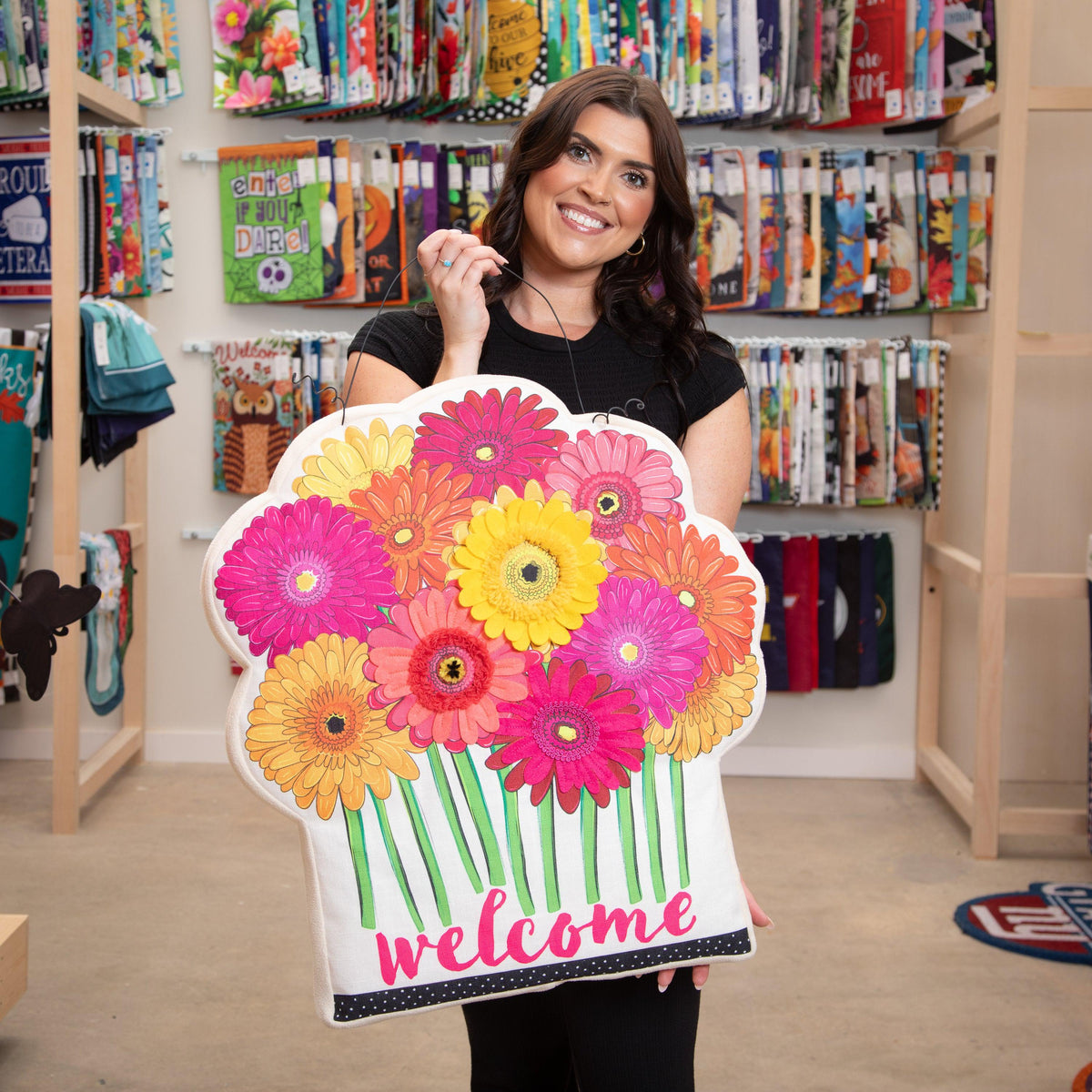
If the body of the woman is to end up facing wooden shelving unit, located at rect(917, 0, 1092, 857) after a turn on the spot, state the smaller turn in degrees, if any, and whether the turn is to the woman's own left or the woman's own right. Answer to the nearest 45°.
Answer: approximately 135° to the woman's own left

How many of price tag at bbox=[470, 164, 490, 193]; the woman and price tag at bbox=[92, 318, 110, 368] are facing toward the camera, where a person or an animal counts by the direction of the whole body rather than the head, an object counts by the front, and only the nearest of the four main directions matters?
3

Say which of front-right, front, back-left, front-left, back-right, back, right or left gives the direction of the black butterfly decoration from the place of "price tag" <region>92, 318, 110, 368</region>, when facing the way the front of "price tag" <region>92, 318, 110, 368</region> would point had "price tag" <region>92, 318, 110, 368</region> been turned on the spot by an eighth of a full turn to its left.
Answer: front-right

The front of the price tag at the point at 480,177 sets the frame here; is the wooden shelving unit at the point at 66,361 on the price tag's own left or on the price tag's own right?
on the price tag's own right

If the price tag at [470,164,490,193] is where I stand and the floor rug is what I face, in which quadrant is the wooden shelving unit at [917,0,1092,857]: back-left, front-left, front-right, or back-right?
front-left

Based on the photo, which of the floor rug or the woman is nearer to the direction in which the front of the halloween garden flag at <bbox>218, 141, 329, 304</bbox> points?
the woman

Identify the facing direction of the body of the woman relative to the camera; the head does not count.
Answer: toward the camera

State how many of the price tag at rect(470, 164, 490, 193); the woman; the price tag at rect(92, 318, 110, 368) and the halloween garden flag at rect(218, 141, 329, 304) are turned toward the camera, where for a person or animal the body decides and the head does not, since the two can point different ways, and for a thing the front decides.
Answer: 4

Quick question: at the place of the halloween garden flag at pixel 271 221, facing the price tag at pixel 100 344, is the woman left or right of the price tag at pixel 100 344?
left

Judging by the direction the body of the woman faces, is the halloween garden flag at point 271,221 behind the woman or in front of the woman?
behind

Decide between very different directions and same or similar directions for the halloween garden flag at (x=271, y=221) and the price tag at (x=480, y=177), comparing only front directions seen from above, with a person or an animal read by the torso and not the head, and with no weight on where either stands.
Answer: same or similar directions

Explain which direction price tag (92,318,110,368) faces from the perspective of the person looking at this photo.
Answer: facing the viewer

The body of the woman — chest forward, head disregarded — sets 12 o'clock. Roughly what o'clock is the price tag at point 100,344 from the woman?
The price tag is roughly at 5 o'clock from the woman.
